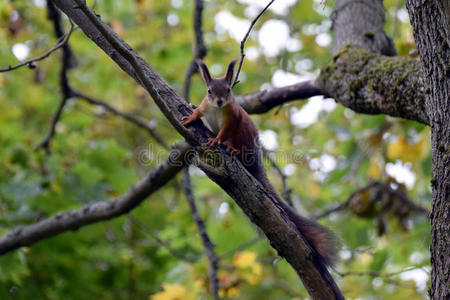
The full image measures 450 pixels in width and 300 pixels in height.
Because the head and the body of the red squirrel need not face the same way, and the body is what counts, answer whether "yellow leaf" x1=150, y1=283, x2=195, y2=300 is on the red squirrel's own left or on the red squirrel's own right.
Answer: on the red squirrel's own right

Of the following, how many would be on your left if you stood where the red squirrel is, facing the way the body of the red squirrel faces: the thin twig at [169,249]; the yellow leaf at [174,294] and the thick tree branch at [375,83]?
1

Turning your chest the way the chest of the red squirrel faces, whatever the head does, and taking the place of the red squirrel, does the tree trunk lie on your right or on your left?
on your left

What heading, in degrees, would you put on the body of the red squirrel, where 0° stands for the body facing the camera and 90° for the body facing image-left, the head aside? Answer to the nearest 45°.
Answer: approximately 45°

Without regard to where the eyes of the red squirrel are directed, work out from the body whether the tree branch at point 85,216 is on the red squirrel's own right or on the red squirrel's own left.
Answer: on the red squirrel's own right

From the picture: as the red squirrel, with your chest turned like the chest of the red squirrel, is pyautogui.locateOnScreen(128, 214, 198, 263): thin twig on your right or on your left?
on your right
